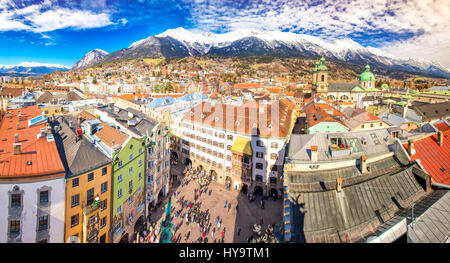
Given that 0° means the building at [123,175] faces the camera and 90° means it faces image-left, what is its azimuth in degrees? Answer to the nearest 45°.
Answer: approximately 315°

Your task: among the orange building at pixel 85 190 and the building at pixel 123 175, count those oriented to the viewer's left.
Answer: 0

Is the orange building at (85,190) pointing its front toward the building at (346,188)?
yes

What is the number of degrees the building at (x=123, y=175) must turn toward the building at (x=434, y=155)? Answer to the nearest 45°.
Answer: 0° — it already faces it

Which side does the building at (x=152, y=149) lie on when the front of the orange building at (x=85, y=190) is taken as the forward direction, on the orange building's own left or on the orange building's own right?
on the orange building's own left

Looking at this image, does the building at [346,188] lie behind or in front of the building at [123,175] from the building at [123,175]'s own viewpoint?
in front
